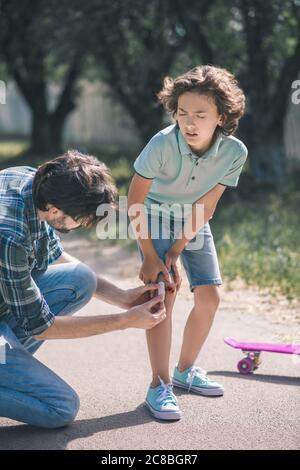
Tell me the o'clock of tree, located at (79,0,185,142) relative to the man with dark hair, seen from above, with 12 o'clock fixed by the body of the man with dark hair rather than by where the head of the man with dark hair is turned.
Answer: The tree is roughly at 9 o'clock from the man with dark hair.

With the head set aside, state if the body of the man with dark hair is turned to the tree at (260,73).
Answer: no

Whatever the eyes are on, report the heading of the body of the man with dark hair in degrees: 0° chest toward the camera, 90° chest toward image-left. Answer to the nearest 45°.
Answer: approximately 270°

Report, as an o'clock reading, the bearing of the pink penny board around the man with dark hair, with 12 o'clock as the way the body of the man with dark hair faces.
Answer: The pink penny board is roughly at 11 o'clock from the man with dark hair.

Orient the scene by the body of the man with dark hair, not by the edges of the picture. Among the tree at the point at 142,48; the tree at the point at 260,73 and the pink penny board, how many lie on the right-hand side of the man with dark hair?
0

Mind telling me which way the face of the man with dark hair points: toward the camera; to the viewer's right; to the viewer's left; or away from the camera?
to the viewer's right

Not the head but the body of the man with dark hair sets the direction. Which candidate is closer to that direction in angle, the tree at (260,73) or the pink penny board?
the pink penny board

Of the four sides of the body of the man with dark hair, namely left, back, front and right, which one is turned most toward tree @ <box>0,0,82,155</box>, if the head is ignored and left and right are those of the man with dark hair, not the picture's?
left

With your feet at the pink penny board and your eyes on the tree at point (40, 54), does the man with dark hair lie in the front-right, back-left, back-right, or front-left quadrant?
back-left
